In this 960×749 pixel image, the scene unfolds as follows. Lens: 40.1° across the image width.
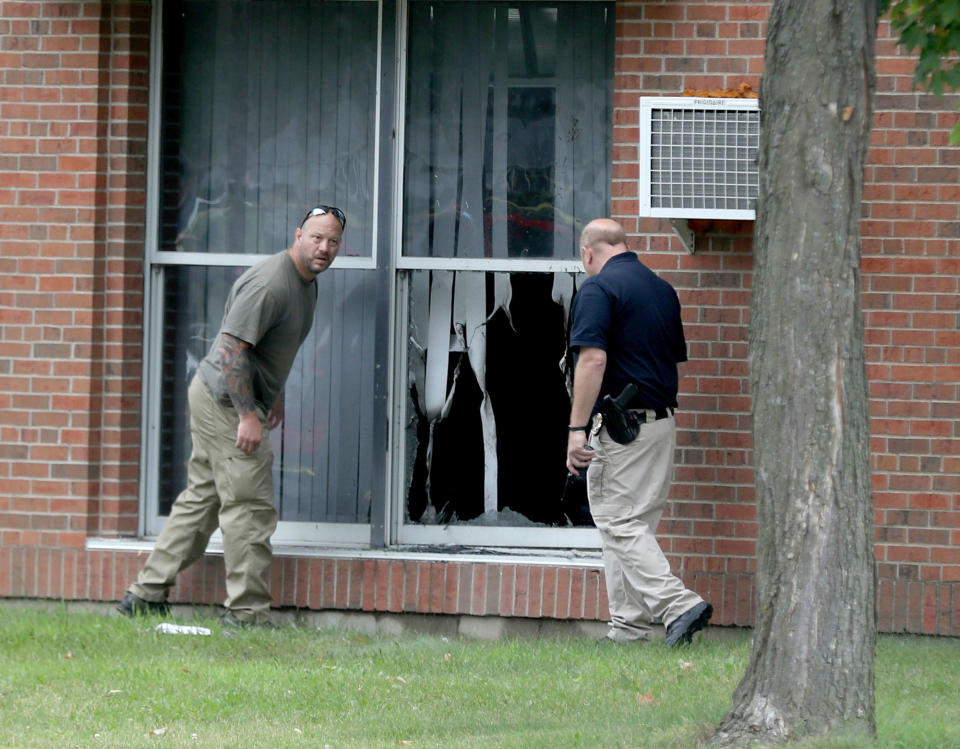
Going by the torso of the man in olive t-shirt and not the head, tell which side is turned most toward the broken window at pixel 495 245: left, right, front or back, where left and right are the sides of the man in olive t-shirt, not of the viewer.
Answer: front

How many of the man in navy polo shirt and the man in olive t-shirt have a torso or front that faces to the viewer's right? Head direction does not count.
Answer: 1

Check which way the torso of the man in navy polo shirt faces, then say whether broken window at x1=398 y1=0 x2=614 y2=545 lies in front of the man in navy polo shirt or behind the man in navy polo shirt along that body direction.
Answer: in front

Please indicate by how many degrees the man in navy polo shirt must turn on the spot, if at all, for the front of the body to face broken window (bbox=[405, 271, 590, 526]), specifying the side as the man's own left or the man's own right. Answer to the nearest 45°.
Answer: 0° — they already face it

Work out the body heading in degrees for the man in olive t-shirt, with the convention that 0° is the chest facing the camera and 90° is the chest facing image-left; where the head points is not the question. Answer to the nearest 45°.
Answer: approximately 270°

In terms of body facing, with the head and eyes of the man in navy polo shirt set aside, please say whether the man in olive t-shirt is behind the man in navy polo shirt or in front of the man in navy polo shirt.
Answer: in front

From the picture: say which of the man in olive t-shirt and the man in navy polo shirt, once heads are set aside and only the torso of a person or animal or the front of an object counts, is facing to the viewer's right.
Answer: the man in olive t-shirt

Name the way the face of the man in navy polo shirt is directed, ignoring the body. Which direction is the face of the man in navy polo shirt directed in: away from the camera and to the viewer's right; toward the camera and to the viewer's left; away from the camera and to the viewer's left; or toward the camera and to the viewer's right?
away from the camera and to the viewer's left

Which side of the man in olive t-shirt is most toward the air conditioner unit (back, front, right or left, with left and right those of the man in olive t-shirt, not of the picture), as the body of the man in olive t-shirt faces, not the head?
front
